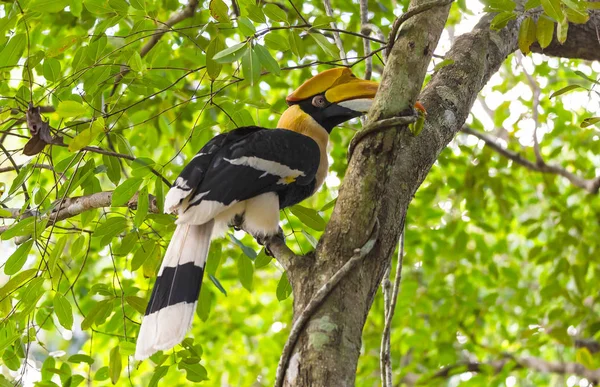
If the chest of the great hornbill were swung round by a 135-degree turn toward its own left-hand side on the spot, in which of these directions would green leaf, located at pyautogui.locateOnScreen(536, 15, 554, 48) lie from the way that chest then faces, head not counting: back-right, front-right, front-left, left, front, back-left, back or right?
back

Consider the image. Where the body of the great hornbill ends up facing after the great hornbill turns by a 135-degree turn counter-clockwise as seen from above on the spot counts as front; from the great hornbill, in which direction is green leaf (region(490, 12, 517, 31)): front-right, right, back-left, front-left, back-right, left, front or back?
back

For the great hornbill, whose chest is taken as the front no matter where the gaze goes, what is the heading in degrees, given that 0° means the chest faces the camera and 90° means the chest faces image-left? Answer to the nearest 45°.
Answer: approximately 270°
